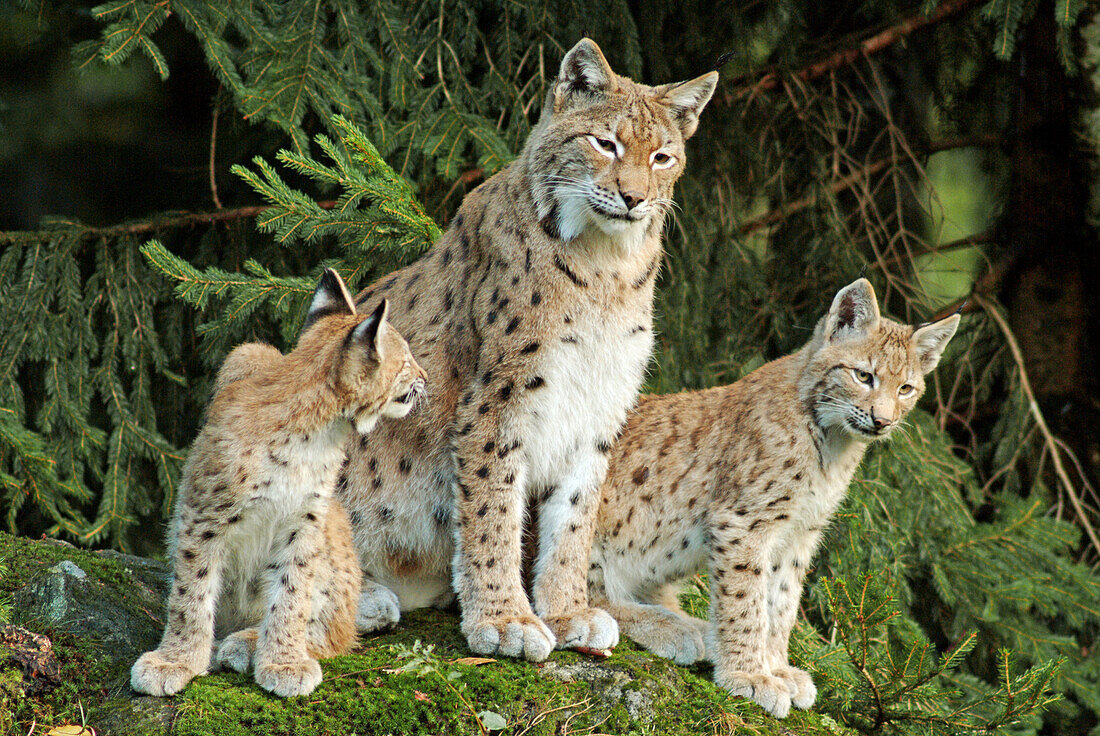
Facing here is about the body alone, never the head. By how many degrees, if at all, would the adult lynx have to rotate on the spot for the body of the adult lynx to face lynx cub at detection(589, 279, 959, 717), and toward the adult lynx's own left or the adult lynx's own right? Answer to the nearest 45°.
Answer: approximately 45° to the adult lynx's own left

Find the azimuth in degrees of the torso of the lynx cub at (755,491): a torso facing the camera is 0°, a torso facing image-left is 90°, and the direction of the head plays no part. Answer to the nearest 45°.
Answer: approximately 315°

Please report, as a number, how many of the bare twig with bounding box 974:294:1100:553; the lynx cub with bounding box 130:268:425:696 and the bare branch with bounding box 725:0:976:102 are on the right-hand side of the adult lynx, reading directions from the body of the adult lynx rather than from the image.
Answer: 1

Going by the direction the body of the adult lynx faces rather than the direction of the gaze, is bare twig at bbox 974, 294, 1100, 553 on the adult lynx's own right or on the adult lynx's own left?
on the adult lynx's own left

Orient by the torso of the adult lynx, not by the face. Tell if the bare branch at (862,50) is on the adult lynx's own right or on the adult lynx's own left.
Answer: on the adult lynx's own left

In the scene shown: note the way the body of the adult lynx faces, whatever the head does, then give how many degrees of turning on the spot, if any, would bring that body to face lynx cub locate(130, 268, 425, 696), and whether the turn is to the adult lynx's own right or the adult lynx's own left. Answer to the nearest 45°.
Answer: approximately 90° to the adult lynx's own right

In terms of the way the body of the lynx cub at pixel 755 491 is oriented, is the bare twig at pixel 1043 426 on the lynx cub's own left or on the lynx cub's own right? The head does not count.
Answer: on the lynx cub's own left

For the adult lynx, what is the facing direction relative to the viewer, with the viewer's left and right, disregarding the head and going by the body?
facing the viewer and to the right of the viewer

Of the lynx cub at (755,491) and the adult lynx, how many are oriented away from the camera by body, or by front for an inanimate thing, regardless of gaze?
0
